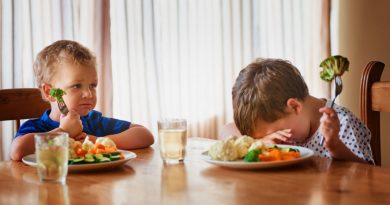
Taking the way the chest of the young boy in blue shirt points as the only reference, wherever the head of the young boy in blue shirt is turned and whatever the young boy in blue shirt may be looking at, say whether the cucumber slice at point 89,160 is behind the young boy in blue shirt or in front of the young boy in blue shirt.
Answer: in front

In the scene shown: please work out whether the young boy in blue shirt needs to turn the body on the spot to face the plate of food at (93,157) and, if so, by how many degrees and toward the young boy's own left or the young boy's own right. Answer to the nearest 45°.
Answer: approximately 45° to the young boy's own right

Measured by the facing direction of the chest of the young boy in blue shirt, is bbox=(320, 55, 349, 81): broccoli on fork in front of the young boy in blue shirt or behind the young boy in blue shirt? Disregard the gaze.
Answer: in front

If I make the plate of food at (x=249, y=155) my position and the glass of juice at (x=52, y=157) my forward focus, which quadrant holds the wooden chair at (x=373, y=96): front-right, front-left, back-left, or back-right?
back-right

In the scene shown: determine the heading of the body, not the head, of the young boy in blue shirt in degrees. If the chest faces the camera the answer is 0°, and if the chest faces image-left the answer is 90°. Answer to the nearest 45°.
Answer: approximately 315°

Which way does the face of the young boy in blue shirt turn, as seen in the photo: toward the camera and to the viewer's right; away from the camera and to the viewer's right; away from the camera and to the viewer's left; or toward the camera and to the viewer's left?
toward the camera and to the viewer's right
